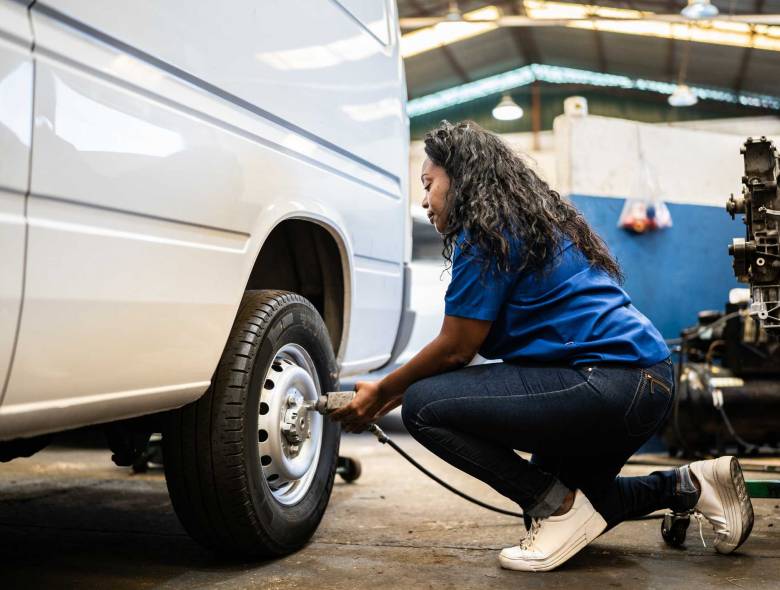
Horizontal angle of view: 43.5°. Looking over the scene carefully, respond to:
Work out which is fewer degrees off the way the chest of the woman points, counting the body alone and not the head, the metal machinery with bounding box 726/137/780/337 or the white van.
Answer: the white van

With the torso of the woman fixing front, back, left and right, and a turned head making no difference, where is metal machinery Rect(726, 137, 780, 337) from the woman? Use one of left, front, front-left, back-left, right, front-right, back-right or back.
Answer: back-right

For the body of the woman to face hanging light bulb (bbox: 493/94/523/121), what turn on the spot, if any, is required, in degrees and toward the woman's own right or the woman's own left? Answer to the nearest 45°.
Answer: approximately 90° to the woman's own right

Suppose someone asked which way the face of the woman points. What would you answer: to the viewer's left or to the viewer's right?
to the viewer's left

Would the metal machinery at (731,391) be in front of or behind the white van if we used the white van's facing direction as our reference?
behind

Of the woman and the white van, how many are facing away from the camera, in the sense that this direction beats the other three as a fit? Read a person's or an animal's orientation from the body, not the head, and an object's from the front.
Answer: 0

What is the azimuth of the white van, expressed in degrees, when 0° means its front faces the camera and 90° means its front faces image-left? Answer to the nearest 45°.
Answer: approximately 45°

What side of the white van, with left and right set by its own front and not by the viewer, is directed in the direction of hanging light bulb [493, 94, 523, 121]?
back

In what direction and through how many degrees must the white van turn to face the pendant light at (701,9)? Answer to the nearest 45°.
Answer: approximately 180°

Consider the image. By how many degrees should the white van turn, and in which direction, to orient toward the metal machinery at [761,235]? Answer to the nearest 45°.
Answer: approximately 135° to its left

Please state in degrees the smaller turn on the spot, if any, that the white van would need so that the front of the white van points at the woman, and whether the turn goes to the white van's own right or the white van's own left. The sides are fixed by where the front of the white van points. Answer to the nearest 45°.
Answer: approximately 135° to the white van's own left

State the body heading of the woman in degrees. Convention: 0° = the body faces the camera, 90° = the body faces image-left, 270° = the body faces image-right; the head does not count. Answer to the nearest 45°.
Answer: approximately 90°
